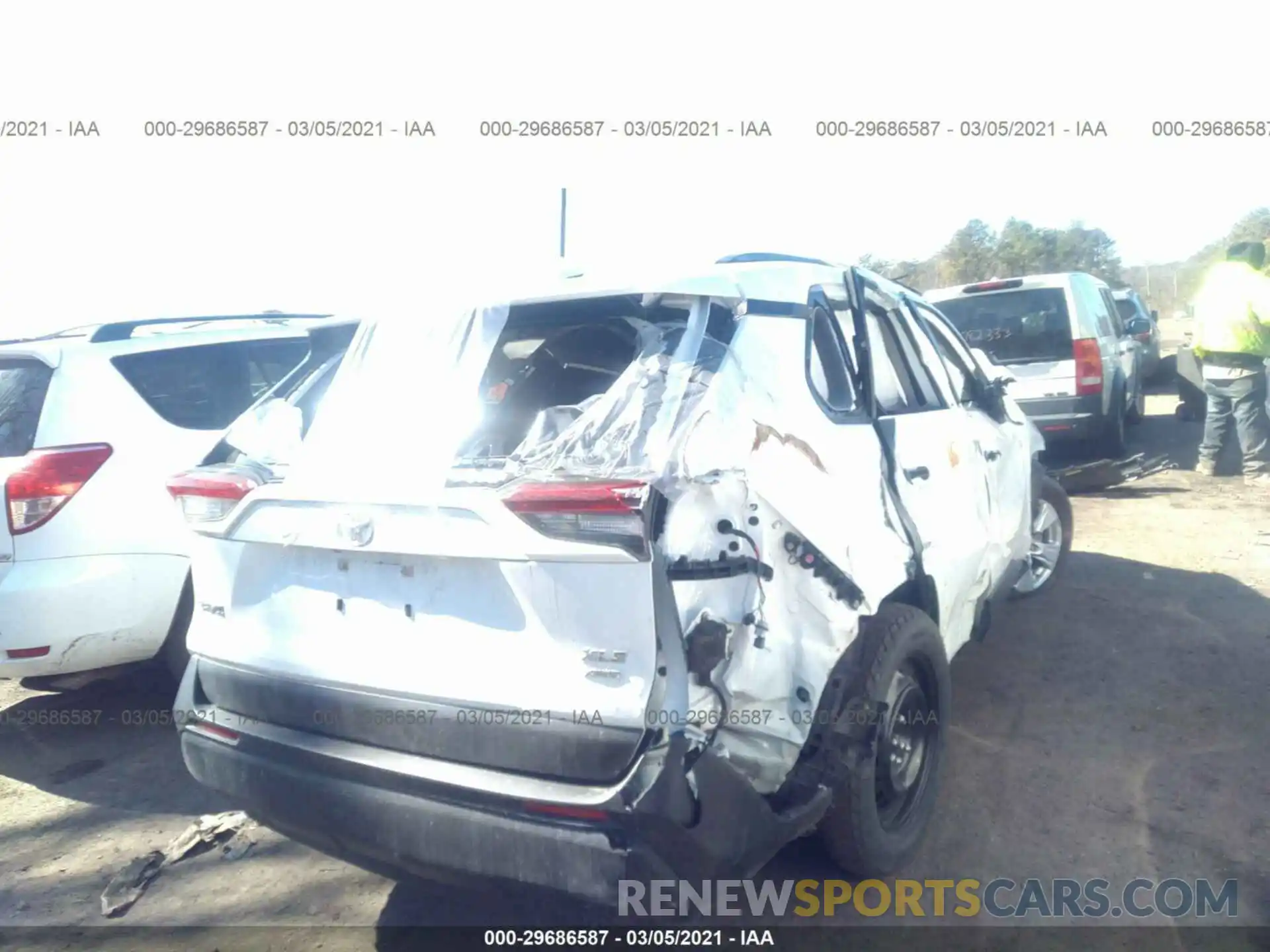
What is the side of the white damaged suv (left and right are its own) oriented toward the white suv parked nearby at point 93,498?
left

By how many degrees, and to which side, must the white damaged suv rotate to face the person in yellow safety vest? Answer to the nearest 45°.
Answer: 0° — it already faces them

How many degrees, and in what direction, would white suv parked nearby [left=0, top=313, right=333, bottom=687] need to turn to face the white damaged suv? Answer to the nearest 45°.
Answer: approximately 90° to its right

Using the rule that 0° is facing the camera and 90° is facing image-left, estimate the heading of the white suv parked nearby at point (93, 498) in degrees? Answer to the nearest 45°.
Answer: approximately 225°

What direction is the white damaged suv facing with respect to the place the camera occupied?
facing away from the viewer and to the right of the viewer

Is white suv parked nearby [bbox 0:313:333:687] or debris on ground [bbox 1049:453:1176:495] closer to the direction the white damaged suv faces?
the debris on ground

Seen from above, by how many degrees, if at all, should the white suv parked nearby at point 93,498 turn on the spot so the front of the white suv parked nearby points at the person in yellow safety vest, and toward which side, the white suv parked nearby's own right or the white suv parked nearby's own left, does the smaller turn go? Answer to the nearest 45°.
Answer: approximately 45° to the white suv parked nearby's own right

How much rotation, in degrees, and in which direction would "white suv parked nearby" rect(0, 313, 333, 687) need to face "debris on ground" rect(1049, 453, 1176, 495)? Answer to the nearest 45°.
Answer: approximately 45° to its right
